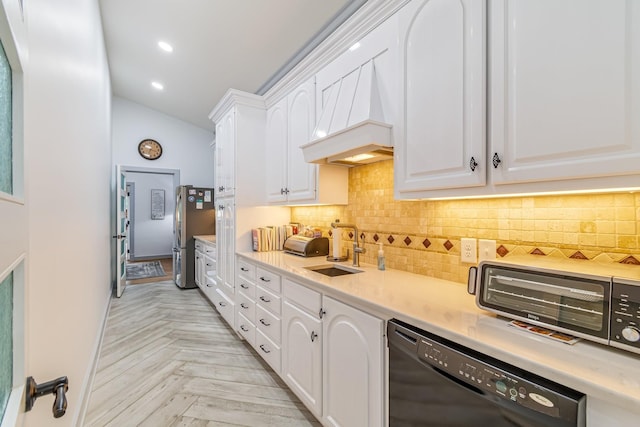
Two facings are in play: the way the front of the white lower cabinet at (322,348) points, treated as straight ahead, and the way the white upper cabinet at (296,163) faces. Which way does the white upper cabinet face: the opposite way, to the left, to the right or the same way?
the same way

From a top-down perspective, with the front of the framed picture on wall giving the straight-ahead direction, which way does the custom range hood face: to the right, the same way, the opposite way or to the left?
to the right

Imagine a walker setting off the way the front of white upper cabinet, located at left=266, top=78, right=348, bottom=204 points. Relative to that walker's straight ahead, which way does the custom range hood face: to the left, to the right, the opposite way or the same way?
the same way

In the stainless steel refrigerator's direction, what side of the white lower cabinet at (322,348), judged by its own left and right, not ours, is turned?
right

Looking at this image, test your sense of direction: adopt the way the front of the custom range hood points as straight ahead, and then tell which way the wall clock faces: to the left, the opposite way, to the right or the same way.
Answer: to the left

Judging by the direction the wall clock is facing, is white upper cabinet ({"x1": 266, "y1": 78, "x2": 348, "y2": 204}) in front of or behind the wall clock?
in front

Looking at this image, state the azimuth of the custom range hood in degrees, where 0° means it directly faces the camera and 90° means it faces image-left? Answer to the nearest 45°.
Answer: approximately 45°

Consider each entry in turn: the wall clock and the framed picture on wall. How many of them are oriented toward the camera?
2

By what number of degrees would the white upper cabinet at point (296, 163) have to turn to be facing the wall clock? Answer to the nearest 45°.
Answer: approximately 90° to its right

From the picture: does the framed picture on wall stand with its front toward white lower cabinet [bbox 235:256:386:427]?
yes

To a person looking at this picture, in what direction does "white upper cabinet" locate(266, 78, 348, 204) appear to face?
facing the viewer and to the left of the viewer

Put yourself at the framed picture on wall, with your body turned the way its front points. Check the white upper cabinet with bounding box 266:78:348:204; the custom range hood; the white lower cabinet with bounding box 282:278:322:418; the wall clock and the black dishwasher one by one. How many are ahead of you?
5

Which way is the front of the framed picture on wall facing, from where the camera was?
facing the viewer

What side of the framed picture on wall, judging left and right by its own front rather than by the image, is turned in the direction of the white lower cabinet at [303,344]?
front
